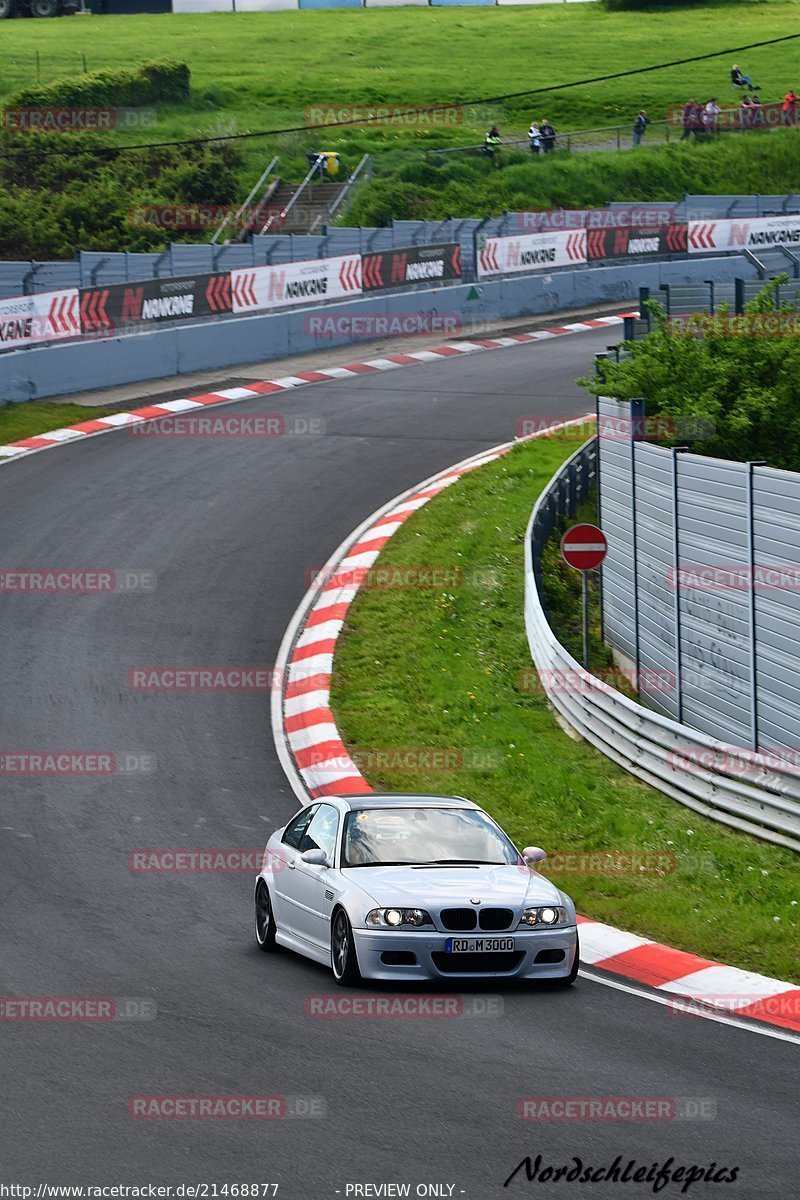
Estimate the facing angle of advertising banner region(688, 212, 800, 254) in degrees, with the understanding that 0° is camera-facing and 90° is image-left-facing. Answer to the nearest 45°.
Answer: approximately 0°

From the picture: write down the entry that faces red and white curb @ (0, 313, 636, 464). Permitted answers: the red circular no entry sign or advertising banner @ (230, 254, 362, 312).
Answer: the advertising banner

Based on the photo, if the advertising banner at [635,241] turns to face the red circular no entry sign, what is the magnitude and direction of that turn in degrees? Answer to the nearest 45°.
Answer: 0° — it already faces it

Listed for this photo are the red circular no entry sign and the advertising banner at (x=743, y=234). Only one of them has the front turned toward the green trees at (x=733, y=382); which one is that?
the advertising banner

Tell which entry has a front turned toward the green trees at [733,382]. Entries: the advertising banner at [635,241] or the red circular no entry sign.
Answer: the advertising banner

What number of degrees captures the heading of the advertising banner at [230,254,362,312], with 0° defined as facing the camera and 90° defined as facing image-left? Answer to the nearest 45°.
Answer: approximately 0°

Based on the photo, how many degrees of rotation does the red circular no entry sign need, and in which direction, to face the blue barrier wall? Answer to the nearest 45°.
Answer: approximately 180°

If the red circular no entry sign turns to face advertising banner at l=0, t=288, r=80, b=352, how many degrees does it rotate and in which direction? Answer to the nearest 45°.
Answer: approximately 135° to its right
